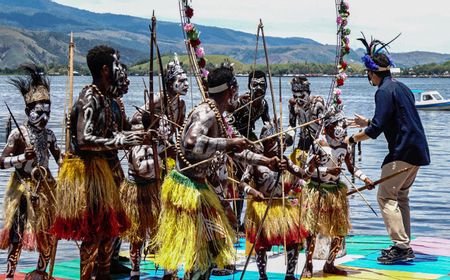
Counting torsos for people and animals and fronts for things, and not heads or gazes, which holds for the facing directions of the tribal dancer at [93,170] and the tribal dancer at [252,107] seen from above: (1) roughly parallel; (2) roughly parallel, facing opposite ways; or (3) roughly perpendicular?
roughly perpendicular

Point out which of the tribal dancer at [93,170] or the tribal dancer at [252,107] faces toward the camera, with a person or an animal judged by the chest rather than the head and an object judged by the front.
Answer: the tribal dancer at [252,107]

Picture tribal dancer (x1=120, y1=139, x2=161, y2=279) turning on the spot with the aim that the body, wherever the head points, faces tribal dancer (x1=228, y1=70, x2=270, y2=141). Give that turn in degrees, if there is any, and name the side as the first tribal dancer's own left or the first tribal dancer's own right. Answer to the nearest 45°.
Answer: approximately 90° to the first tribal dancer's own left

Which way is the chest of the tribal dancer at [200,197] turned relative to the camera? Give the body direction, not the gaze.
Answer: to the viewer's right

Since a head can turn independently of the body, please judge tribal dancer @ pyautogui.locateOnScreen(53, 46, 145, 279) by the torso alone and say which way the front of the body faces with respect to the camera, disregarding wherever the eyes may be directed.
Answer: to the viewer's right

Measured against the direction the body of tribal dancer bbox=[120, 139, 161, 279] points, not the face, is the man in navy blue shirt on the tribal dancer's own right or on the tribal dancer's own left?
on the tribal dancer's own left

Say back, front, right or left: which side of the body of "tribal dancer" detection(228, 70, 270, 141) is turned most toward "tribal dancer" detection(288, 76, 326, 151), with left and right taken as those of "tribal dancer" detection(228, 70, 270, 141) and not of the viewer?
left

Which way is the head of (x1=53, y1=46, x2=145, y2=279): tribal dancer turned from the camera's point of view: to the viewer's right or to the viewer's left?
to the viewer's right

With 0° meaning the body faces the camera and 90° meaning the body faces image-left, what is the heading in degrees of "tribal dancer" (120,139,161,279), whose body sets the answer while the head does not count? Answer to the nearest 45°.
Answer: approximately 315°

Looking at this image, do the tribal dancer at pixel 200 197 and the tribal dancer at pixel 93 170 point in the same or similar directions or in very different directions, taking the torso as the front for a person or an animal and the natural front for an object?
same or similar directions

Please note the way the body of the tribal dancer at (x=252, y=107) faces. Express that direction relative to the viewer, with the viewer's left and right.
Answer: facing the viewer
